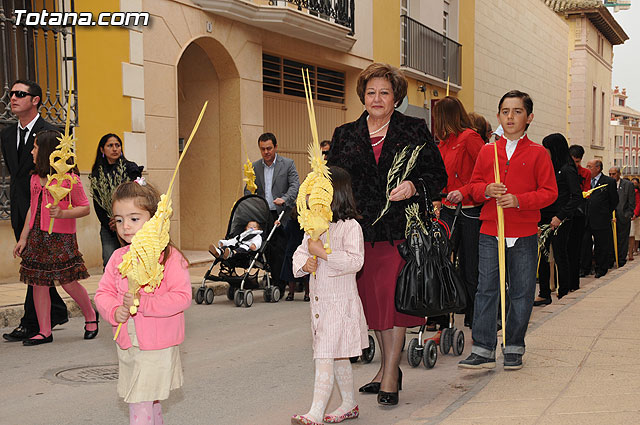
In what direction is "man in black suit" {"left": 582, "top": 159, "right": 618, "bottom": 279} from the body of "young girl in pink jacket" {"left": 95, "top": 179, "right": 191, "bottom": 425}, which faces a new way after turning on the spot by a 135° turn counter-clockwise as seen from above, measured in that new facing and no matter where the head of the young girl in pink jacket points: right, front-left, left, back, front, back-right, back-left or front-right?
front-left

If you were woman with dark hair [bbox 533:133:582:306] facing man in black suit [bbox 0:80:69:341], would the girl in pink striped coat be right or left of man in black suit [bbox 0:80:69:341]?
left

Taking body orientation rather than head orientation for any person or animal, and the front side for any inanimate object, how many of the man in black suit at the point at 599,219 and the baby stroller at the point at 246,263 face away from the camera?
0

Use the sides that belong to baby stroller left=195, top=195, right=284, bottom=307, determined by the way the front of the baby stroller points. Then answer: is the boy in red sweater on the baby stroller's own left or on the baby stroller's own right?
on the baby stroller's own left

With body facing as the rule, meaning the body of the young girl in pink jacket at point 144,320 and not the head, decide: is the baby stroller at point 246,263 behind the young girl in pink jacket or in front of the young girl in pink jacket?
behind

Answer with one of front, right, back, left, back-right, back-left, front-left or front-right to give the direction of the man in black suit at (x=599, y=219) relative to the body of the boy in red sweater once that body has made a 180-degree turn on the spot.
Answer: front

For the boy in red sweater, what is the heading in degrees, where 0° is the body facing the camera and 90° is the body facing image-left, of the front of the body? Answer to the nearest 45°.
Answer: approximately 0°

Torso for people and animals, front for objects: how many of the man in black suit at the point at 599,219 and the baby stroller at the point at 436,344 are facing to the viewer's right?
0

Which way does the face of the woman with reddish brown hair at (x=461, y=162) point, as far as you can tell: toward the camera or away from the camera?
away from the camera

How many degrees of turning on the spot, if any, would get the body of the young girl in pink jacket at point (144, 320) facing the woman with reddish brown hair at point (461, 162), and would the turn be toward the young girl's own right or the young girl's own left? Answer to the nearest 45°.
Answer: approximately 180°

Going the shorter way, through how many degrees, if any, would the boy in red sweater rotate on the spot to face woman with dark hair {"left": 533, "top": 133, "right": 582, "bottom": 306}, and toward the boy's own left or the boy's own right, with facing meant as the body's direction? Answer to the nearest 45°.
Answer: approximately 180°
